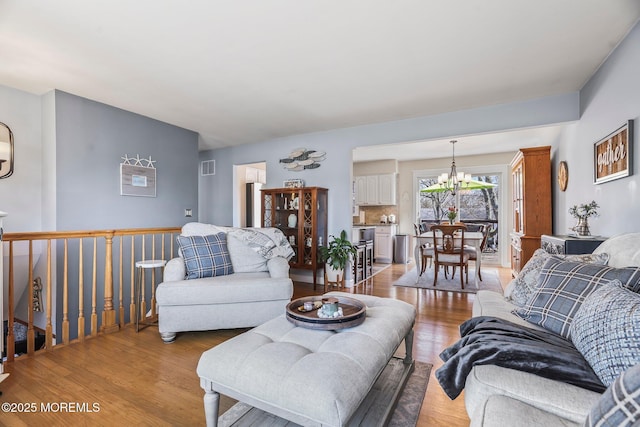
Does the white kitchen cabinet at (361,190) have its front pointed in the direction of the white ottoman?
yes

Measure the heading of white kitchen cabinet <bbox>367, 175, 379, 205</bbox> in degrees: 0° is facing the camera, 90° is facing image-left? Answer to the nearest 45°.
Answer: approximately 0°

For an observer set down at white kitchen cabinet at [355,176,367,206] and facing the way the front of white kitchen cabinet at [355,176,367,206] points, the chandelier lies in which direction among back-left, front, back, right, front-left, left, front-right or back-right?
front-left

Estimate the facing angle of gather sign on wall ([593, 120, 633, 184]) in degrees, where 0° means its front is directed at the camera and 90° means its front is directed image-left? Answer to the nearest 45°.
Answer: approximately 45°

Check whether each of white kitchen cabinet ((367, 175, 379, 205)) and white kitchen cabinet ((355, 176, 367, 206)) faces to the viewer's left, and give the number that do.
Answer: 0

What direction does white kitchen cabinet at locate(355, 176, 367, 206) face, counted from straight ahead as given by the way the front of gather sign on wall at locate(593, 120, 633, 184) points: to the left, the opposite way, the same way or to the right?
to the left

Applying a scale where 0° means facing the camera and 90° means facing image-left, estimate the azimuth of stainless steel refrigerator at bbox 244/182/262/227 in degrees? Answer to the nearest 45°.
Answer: approximately 315°

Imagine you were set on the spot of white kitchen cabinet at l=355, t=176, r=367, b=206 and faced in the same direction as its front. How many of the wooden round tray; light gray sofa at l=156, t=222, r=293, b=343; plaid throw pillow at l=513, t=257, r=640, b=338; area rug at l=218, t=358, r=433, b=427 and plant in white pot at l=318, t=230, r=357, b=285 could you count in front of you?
5

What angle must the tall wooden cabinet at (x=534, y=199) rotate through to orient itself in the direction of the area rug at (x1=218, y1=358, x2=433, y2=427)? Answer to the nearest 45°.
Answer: approximately 90° to its left

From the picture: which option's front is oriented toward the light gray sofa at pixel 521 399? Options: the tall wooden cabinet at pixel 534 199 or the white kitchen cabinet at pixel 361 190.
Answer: the white kitchen cabinet
